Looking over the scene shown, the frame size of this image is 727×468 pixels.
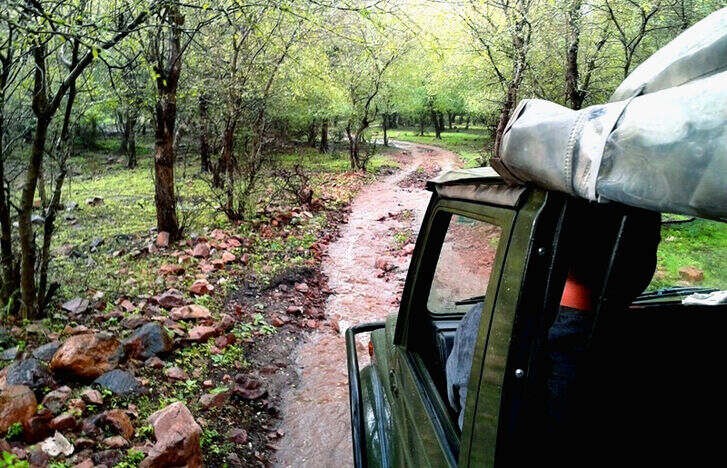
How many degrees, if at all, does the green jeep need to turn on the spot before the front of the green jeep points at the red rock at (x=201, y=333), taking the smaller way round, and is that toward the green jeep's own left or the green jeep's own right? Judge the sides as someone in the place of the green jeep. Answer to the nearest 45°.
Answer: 0° — it already faces it

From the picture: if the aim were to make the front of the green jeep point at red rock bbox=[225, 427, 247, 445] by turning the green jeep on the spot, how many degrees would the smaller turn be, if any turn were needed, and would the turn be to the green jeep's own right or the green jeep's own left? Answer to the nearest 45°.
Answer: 0° — it already faces it

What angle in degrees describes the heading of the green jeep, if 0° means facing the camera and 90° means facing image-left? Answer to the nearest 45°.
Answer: approximately 135°

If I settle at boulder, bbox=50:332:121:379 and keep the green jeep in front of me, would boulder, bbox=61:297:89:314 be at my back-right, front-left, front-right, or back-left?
back-left

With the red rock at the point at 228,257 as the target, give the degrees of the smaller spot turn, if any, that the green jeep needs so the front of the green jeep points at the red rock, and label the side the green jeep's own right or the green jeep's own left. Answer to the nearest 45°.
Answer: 0° — it already faces it
